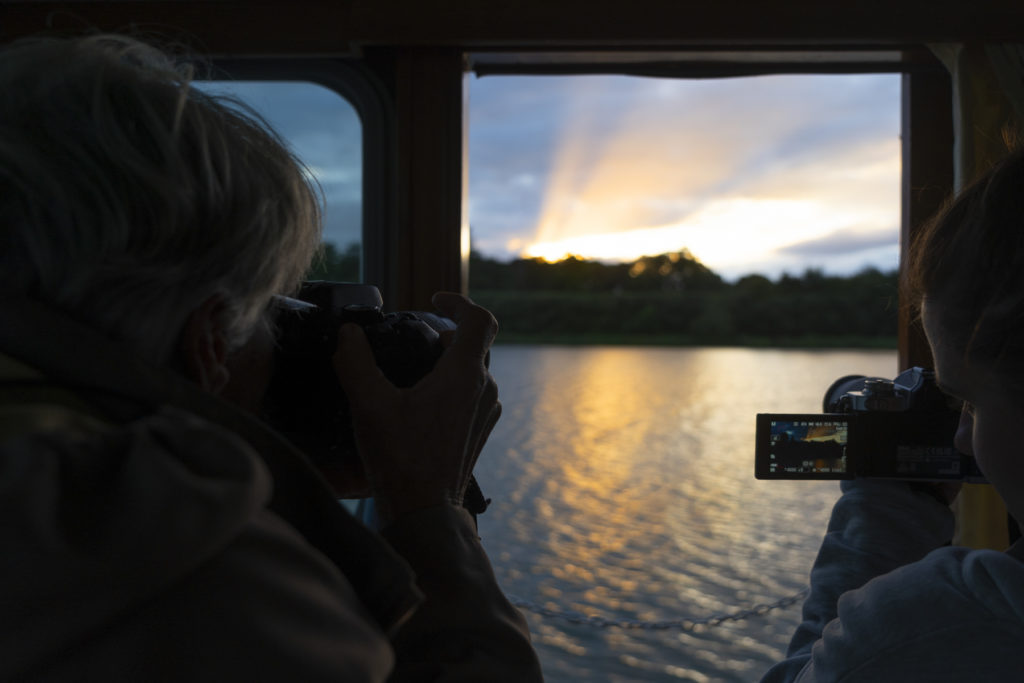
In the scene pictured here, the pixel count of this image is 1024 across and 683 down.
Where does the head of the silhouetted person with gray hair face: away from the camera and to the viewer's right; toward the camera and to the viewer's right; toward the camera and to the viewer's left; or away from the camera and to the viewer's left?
away from the camera and to the viewer's right

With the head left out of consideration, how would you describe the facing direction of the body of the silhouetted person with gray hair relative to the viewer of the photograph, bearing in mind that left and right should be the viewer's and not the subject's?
facing away from the viewer and to the right of the viewer
